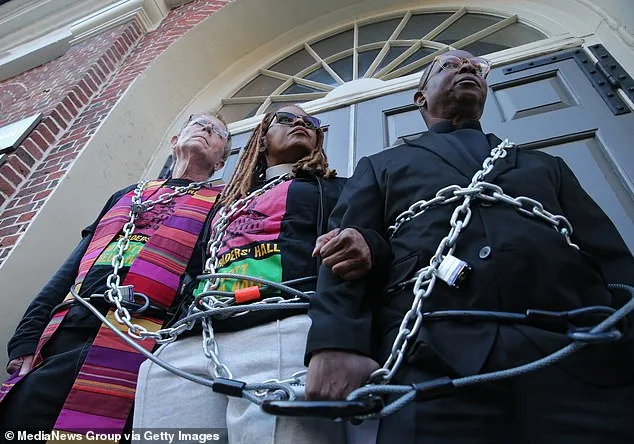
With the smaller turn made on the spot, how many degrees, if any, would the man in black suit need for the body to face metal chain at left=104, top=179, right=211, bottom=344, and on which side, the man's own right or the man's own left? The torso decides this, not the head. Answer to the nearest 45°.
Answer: approximately 90° to the man's own right

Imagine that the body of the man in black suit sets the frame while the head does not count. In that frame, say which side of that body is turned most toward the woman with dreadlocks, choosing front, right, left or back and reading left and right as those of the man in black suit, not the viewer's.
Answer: right

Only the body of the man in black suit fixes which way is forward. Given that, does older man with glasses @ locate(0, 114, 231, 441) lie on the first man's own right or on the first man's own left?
on the first man's own right

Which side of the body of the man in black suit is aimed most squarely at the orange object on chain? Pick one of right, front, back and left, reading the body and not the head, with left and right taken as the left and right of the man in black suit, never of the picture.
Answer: right

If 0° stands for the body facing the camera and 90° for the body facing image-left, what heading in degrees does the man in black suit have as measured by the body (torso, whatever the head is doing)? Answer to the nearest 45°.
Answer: approximately 0°
